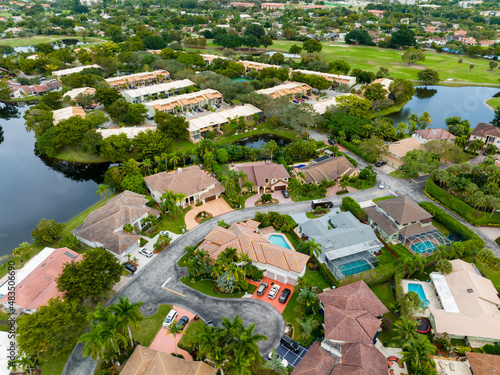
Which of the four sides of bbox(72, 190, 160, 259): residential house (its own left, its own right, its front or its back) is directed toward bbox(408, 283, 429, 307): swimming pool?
front

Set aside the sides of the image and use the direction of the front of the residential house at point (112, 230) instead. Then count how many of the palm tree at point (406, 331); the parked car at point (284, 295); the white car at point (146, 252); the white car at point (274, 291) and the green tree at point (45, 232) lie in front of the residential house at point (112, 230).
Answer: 4

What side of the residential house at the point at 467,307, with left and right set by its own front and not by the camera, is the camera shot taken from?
right

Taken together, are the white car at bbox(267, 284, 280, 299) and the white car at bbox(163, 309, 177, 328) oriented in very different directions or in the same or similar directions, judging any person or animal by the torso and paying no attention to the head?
very different directions

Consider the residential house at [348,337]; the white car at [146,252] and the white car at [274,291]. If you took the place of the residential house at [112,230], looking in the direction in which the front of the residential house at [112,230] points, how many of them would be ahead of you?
3

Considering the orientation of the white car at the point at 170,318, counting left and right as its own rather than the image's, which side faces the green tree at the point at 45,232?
right

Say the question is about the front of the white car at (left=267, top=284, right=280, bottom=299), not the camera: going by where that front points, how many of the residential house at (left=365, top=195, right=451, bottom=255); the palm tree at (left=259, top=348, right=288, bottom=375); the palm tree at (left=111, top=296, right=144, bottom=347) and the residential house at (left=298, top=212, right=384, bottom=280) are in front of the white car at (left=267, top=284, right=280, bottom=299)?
2

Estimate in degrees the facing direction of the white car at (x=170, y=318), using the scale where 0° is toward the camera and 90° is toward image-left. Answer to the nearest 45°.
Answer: approximately 45°

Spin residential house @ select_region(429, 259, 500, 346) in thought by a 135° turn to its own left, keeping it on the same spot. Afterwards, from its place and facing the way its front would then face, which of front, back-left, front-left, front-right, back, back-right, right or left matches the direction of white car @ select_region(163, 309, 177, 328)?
left

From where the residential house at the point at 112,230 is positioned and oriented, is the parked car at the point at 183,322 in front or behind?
in front

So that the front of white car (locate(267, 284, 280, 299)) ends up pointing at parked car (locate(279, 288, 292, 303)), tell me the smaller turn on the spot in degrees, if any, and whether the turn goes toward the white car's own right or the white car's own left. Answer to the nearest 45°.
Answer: approximately 45° to the white car's own right

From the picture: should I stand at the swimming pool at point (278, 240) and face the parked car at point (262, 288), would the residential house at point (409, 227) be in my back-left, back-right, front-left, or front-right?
back-left

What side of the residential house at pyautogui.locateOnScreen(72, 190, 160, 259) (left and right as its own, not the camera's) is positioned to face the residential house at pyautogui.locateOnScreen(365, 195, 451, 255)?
front

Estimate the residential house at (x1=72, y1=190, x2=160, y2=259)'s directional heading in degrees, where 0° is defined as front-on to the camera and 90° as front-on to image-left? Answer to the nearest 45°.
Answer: approximately 315°

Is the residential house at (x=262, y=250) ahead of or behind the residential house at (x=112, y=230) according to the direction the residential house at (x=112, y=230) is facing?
ahead

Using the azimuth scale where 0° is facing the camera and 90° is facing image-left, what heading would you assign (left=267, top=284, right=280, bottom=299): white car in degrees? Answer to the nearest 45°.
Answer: approximately 225°
